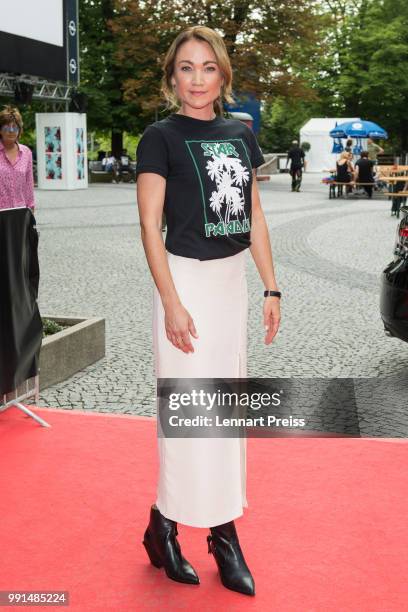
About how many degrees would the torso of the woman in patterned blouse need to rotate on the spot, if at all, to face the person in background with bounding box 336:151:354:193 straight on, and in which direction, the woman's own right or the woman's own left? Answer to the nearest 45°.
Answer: approximately 135° to the woman's own left

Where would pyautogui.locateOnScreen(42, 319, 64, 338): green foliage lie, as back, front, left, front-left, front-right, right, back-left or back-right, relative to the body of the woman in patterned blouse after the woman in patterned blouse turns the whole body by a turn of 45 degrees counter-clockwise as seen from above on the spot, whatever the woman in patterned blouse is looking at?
front-right

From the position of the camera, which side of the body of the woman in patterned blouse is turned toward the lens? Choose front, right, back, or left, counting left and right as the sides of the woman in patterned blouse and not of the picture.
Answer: front

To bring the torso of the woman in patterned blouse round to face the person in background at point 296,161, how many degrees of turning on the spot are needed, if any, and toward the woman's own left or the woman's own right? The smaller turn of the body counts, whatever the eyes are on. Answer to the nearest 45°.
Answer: approximately 135° to the woman's own left

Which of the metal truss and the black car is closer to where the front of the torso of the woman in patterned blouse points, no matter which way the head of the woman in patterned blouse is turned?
the black car

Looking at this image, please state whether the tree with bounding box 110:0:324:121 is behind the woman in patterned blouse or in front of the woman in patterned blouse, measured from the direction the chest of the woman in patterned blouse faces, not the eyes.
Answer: behind

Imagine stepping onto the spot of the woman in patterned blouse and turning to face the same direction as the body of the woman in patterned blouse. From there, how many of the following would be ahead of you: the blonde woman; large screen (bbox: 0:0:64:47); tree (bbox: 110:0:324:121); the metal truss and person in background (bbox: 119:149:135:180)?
1

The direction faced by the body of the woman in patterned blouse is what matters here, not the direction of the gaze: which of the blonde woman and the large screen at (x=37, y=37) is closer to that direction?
the blonde woman

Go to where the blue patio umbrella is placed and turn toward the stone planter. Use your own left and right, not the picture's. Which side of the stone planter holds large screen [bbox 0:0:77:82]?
right

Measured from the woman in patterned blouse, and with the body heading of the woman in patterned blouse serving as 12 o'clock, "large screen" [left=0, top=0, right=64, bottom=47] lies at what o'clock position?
The large screen is roughly at 6 o'clock from the woman in patterned blouse.

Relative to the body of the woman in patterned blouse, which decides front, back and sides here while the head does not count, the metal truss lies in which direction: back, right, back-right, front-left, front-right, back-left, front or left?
back

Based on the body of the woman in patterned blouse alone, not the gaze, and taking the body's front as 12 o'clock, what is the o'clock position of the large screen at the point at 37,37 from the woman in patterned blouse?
The large screen is roughly at 6 o'clock from the woman in patterned blouse.

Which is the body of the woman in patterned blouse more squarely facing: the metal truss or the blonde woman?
the blonde woman

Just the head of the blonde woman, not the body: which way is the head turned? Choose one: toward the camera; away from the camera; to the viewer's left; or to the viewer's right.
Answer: toward the camera

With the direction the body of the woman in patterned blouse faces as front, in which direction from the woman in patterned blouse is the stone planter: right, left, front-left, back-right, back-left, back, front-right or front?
front
